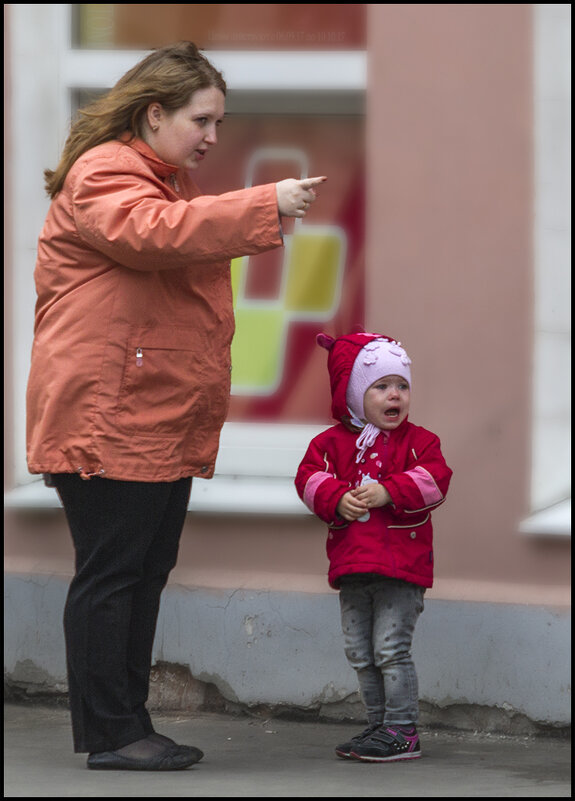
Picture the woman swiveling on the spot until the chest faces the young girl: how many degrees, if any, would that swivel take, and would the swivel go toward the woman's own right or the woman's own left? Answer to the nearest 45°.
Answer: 0° — they already face them

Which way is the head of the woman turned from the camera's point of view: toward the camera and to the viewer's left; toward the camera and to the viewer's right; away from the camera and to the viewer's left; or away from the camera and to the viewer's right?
toward the camera and to the viewer's right

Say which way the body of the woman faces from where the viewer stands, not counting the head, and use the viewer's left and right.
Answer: facing to the right of the viewer
